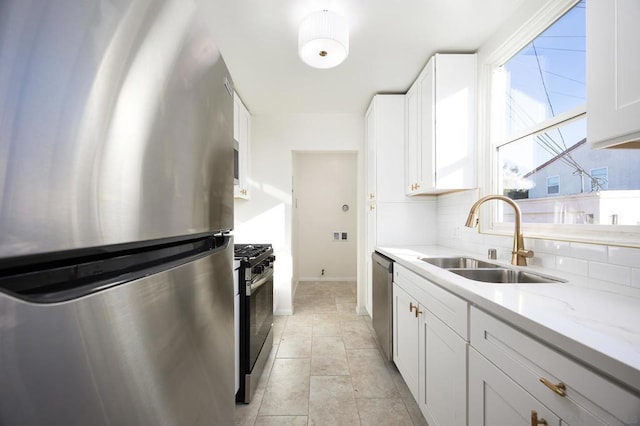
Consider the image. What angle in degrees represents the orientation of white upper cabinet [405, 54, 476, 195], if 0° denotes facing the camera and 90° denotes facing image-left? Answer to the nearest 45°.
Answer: approximately 90°

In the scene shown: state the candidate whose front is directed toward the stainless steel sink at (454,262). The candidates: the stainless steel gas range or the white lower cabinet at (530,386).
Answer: the stainless steel gas range

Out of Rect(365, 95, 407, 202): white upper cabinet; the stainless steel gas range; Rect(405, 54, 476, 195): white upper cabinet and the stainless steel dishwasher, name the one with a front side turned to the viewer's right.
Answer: the stainless steel gas range

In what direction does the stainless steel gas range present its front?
to the viewer's right

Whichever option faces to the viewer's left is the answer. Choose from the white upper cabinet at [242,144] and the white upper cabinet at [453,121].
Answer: the white upper cabinet at [453,121]

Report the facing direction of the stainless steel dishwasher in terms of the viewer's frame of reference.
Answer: facing to the left of the viewer

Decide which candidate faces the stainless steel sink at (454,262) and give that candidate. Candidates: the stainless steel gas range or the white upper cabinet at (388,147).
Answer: the stainless steel gas range

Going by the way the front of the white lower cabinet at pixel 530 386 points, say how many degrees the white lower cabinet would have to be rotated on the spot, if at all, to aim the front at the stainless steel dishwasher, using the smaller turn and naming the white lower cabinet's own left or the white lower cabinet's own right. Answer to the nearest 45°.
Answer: approximately 90° to the white lower cabinet's own right

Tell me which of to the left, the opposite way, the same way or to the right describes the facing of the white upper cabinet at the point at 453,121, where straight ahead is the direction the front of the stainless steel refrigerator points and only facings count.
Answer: the opposite way

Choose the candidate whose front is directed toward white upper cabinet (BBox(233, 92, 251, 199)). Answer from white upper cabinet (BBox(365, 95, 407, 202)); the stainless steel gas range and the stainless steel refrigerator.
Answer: white upper cabinet (BBox(365, 95, 407, 202))

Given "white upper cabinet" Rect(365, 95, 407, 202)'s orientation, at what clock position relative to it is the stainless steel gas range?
The stainless steel gas range is roughly at 10 o'clock from the white upper cabinet.

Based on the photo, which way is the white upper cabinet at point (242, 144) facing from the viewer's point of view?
to the viewer's right

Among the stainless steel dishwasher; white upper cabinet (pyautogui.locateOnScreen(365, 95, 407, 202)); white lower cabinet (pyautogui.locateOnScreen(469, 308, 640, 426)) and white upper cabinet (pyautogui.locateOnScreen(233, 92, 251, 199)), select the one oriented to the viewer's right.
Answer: white upper cabinet (pyautogui.locateOnScreen(233, 92, 251, 199))
